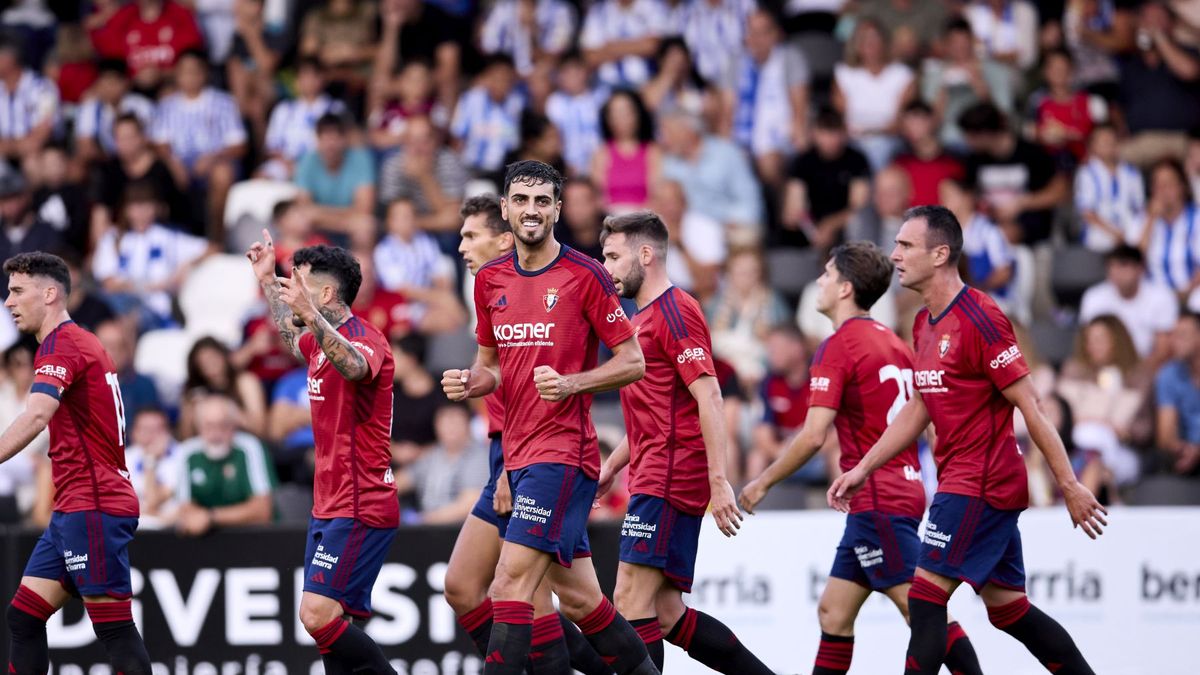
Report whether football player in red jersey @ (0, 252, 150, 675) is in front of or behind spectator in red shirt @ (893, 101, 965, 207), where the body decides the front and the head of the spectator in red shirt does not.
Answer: in front

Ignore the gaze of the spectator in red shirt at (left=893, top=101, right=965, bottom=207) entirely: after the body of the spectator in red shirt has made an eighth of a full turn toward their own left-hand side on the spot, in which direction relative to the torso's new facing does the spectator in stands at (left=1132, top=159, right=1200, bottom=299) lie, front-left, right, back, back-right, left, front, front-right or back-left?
front-left

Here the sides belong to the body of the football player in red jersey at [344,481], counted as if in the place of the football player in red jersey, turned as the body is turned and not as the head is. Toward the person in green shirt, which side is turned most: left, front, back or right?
right

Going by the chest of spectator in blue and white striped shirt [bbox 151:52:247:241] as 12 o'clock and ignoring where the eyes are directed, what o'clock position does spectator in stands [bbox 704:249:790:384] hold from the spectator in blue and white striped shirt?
The spectator in stands is roughly at 10 o'clock from the spectator in blue and white striped shirt.

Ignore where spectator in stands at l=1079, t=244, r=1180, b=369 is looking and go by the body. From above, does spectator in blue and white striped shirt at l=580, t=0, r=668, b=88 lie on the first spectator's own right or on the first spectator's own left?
on the first spectator's own right

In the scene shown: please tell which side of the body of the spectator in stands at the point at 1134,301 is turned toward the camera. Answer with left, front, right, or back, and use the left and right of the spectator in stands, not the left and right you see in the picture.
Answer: front

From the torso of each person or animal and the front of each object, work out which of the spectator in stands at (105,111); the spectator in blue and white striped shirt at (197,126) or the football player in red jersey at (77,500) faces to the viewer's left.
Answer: the football player in red jersey

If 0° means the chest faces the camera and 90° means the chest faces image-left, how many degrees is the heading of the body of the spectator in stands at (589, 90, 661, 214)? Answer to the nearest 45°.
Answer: approximately 0°

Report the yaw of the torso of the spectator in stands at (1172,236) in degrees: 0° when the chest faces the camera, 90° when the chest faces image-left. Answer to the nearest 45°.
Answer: approximately 0°

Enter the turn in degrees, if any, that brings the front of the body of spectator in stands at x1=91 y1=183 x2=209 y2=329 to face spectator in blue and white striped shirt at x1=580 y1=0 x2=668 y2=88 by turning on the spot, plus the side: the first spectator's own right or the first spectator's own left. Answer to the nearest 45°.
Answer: approximately 90° to the first spectator's own left

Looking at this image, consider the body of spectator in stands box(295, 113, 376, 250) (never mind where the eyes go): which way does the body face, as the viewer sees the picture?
toward the camera

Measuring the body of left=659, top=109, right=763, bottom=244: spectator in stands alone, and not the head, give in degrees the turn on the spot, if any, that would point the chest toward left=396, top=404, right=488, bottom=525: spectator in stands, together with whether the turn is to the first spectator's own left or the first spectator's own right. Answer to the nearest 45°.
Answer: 0° — they already face them

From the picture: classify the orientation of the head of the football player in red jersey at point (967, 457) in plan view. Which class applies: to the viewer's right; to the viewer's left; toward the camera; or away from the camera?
to the viewer's left
